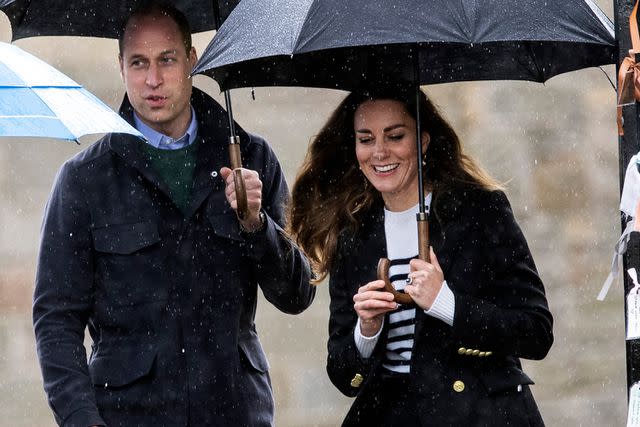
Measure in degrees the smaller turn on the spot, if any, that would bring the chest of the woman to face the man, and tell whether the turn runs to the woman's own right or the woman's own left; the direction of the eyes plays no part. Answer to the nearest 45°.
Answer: approximately 45° to the woman's own right

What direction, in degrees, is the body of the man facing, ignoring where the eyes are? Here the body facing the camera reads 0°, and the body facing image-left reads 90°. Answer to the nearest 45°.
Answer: approximately 0°

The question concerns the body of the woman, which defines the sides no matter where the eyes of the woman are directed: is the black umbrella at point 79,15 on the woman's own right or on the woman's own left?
on the woman's own right

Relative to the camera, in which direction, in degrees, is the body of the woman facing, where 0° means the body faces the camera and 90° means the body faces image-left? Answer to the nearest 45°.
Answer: approximately 45°
